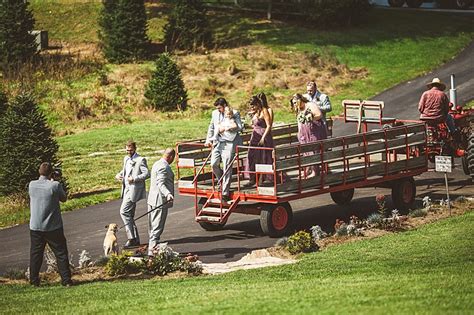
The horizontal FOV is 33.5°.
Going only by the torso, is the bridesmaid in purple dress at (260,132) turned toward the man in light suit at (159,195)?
yes

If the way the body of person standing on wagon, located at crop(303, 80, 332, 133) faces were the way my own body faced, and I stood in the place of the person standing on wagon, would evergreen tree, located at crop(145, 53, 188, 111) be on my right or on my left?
on my right

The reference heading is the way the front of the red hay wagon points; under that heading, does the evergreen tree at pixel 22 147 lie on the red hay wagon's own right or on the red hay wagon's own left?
on the red hay wagon's own left

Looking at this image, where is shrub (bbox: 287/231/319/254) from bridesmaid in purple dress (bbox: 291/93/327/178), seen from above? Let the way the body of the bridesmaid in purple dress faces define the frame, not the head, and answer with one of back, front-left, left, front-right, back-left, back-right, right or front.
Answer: front-left

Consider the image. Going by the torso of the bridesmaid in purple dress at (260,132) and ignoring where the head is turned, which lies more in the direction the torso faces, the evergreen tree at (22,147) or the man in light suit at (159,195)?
the man in light suit

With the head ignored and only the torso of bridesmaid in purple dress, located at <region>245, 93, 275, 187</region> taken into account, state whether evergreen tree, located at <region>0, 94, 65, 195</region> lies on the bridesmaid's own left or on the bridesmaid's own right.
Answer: on the bridesmaid's own right

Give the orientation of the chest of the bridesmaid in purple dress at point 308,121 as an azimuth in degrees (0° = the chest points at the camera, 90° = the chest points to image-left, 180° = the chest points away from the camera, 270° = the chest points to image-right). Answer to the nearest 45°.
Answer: approximately 45°

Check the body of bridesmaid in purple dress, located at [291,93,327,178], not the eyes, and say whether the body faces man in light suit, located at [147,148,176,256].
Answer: yes

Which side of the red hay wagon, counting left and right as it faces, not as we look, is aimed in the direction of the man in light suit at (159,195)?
back

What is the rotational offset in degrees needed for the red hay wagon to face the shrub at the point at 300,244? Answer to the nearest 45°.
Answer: approximately 135° to its right

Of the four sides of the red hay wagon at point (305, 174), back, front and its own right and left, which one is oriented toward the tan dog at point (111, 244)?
back

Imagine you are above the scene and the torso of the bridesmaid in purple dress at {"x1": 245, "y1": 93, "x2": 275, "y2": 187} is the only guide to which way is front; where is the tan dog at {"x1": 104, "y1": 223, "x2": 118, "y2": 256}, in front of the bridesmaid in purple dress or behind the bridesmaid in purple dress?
in front

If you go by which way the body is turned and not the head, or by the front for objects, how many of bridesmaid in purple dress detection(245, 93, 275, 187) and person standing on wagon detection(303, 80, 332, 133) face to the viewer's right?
0

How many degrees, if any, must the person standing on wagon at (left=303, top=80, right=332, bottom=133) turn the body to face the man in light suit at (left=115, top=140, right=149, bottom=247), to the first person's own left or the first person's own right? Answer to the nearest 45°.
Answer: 0° — they already face them

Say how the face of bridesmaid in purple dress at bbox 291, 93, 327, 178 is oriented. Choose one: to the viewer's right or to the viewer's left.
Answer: to the viewer's left
